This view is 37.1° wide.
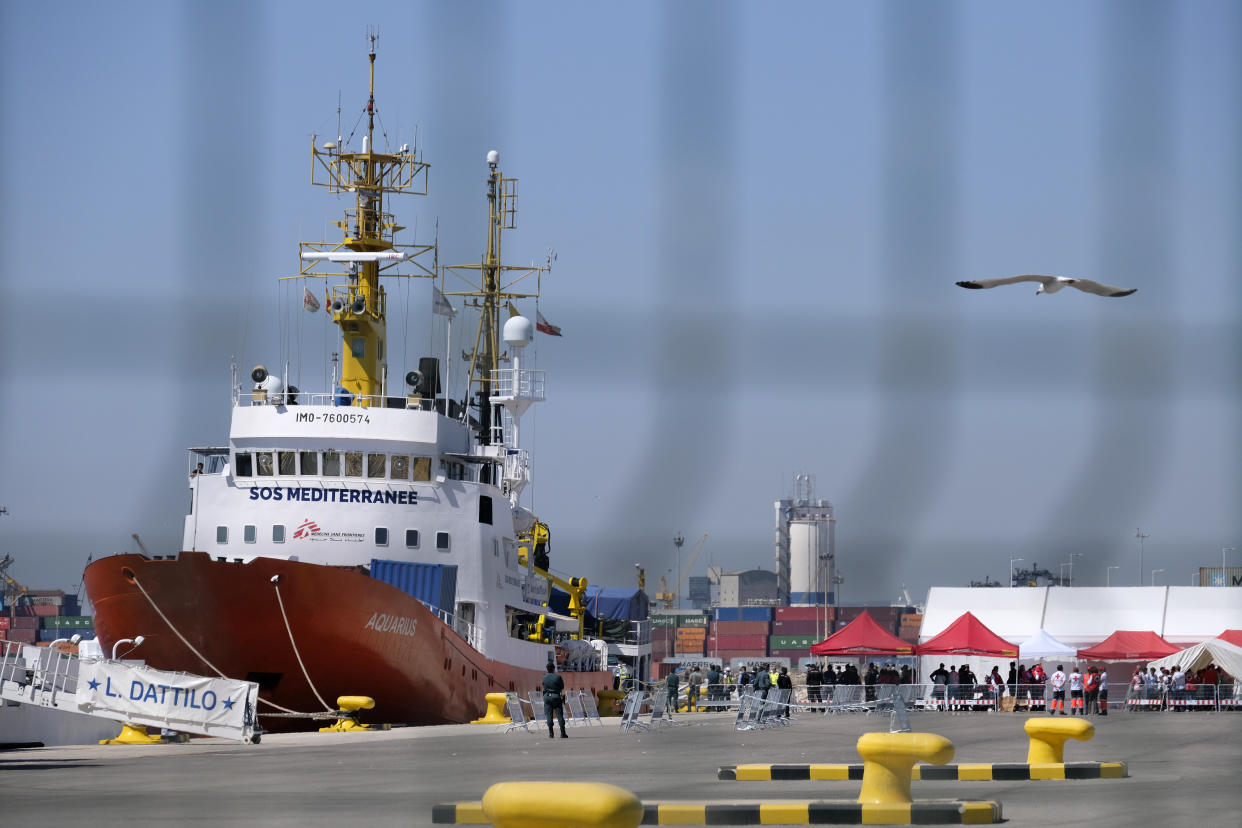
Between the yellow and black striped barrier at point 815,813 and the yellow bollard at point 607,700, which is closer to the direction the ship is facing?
the yellow and black striped barrier

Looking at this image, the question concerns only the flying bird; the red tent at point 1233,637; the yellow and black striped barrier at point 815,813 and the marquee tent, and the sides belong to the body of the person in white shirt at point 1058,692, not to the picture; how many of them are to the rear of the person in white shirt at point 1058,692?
2
